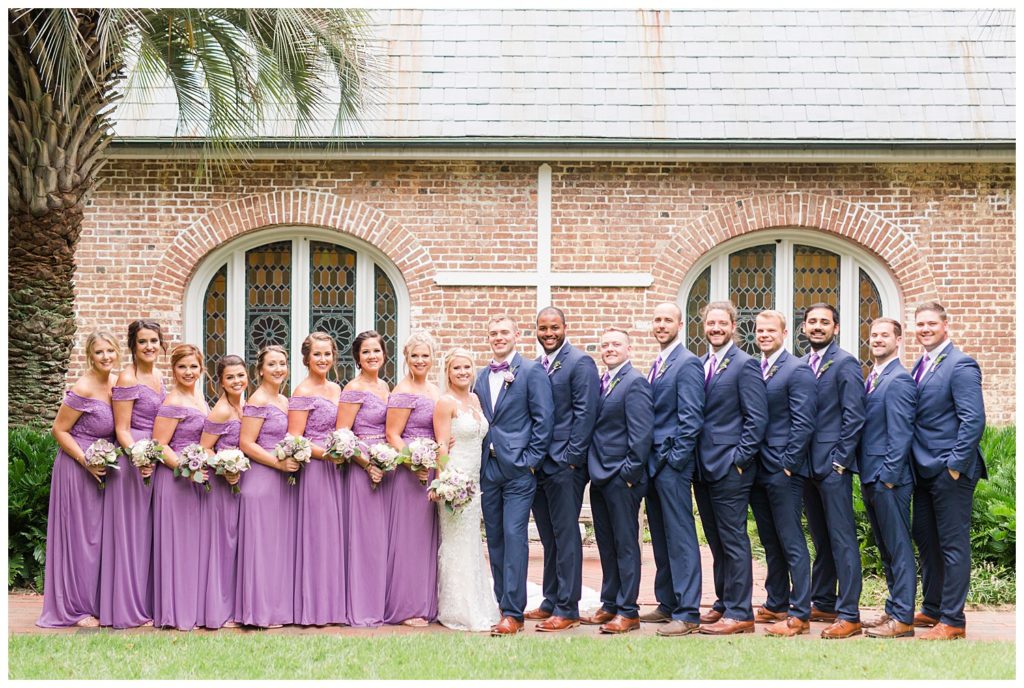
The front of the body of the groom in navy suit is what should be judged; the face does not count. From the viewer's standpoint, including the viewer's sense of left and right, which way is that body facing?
facing the viewer and to the left of the viewer

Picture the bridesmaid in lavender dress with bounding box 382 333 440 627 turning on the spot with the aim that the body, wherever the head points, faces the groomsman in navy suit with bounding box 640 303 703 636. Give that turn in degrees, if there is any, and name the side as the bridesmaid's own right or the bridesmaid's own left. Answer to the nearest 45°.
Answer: approximately 45° to the bridesmaid's own left

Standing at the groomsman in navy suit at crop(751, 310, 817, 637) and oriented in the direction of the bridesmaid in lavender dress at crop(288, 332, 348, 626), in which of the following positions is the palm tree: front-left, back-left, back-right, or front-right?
front-right

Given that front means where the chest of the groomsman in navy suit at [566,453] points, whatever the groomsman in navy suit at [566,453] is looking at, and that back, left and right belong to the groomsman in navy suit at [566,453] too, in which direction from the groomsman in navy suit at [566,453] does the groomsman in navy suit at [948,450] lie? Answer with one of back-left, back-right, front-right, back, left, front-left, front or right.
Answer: back-left

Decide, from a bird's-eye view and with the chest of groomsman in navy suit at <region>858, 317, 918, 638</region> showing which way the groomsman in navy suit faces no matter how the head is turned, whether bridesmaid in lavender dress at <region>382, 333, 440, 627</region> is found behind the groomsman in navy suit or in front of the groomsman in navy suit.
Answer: in front

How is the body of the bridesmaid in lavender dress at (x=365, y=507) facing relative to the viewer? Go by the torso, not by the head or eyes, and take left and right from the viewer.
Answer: facing the viewer and to the right of the viewer

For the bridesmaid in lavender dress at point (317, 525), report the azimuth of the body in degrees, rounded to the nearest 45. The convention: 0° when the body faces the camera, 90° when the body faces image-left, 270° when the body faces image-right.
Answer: approximately 315°

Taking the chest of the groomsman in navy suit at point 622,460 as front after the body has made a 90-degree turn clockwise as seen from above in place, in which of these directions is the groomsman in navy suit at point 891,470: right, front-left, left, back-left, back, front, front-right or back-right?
back-right

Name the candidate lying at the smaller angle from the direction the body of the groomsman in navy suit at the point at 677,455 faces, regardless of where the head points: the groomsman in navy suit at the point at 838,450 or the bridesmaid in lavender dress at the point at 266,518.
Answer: the bridesmaid in lavender dress

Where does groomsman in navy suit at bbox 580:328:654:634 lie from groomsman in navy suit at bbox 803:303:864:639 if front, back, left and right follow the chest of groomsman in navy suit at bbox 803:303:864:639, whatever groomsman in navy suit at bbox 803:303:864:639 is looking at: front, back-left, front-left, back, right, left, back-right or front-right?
front-right

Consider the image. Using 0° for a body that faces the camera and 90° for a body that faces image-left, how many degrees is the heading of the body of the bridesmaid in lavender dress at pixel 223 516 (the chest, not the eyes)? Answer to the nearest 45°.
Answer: approximately 315°

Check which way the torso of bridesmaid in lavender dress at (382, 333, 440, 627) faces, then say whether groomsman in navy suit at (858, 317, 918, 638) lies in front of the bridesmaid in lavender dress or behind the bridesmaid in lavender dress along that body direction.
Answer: in front

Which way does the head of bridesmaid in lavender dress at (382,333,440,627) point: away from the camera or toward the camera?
toward the camera
